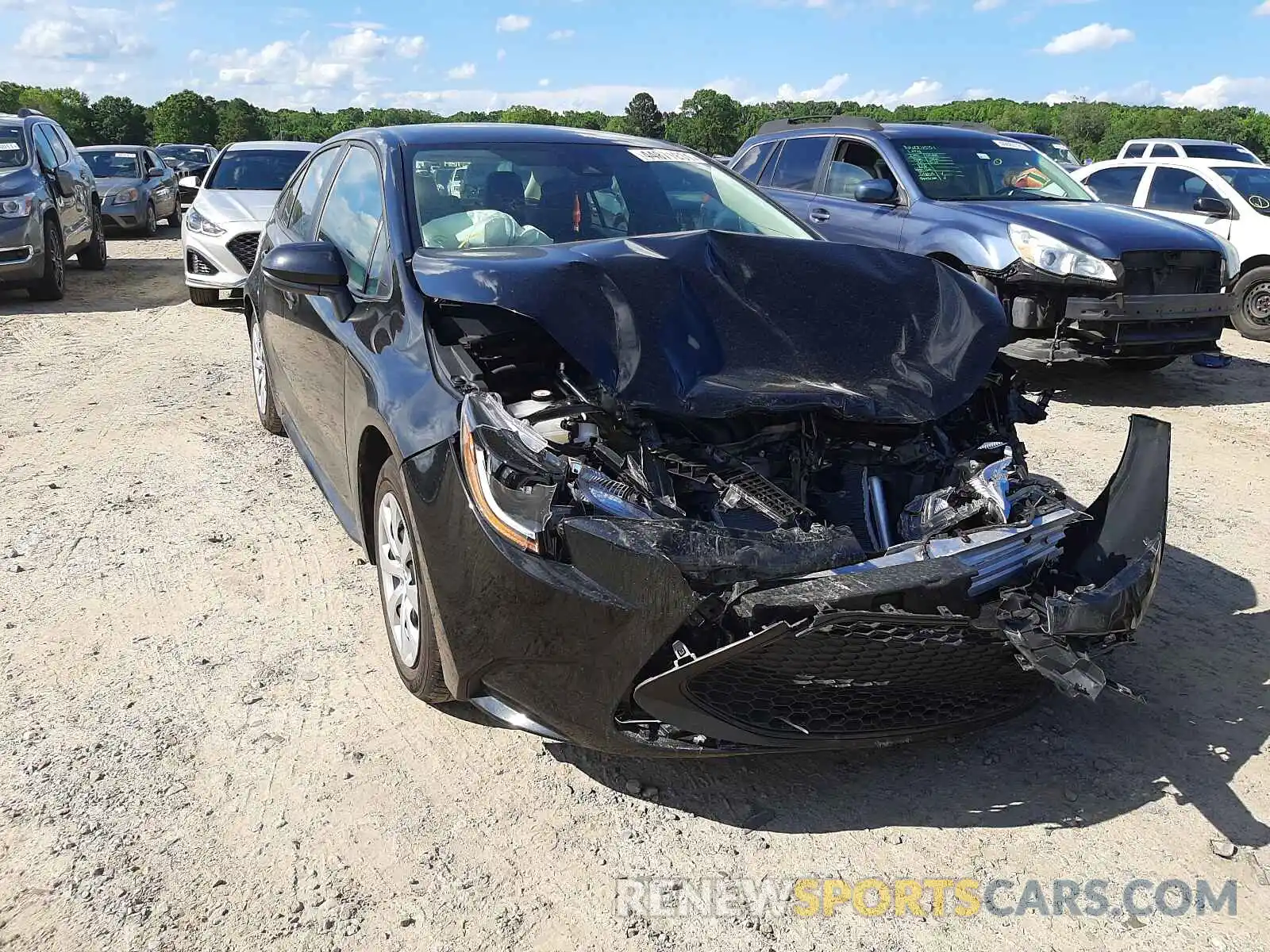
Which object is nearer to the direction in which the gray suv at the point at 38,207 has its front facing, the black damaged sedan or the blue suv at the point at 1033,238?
the black damaged sedan

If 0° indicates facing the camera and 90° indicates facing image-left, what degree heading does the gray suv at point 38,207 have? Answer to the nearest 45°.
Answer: approximately 45°

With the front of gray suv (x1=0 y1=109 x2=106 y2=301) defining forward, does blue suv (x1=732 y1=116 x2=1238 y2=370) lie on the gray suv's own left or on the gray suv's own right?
on the gray suv's own left

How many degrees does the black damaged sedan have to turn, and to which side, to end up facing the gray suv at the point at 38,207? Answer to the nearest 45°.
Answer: approximately 180°

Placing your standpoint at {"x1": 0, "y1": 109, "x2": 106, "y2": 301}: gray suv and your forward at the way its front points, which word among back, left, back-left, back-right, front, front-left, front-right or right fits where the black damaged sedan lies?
front-left

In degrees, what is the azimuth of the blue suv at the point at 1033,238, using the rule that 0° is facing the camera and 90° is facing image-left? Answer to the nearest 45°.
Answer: approximately 315°

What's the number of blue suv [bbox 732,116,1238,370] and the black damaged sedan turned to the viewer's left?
0

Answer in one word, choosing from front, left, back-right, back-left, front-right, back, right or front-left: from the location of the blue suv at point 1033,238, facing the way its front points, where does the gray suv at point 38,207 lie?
back-right

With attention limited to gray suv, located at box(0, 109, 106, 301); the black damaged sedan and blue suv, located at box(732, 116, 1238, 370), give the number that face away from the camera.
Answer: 0

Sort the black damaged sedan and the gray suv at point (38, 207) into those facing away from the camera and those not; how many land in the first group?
0

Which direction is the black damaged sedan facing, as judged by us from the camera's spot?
facing the viewer and to the right of the viewer
